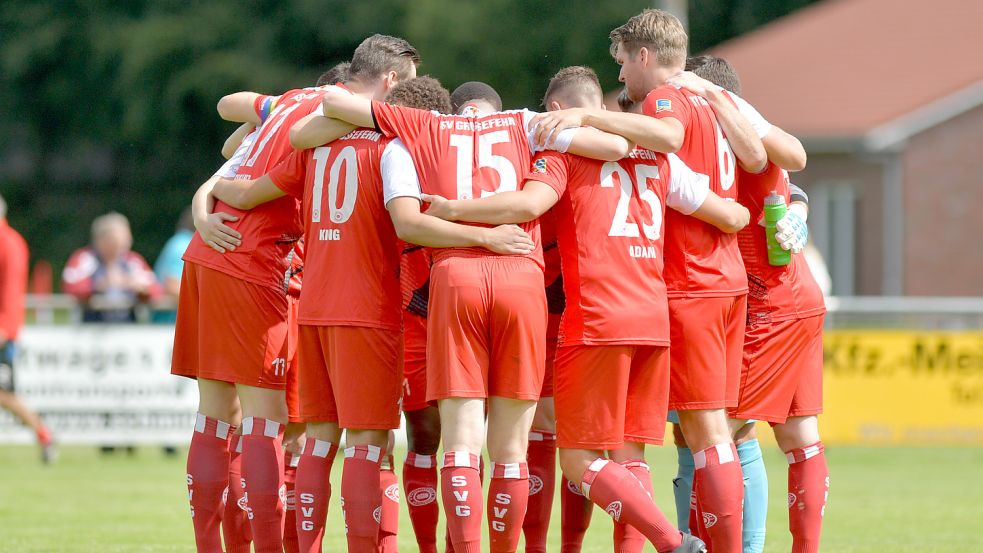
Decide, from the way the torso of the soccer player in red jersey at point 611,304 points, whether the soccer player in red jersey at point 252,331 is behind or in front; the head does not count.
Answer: in front

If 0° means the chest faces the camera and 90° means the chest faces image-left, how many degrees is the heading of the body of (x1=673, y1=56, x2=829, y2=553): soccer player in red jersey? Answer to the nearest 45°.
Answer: approximately 90°

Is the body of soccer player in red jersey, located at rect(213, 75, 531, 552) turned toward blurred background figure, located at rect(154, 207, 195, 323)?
no

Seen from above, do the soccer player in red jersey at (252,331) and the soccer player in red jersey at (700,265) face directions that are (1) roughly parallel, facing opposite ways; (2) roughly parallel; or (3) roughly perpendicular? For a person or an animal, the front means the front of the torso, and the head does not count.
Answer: roughly perpendicular

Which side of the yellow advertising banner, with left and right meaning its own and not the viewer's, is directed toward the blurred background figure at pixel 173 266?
right

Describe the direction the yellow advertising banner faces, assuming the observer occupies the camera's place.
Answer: facing the viewer

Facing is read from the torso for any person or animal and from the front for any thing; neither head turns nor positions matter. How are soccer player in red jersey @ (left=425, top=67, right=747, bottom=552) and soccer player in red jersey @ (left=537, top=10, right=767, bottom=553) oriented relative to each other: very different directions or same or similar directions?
same or similar directions

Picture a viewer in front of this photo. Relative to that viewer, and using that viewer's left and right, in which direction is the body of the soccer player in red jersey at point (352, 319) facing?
facing away from the viewer and to the right of the viewer

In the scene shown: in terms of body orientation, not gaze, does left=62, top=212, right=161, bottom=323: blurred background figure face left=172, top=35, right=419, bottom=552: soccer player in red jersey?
yes

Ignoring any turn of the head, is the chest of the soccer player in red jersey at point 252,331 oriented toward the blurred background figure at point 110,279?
no

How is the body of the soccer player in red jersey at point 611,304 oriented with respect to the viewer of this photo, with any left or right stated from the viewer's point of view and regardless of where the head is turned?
facing away from the viewer and to the left of the viewer

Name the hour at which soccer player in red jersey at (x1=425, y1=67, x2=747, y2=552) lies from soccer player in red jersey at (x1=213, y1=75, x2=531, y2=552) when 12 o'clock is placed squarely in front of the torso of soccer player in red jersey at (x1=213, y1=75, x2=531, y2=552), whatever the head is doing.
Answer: soccer player in red jersey at (x1=425, y1=67, x2=747, y2=552) is roughly at 2 o'clock from soccer player in red jersey at (x1=213, y1=75, x2=531, y2=552).

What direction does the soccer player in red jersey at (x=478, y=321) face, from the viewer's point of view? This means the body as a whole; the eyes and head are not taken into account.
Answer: away from the camera

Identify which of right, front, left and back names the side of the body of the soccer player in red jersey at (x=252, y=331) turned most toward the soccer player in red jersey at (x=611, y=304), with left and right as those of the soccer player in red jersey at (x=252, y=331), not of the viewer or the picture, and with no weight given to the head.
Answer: right

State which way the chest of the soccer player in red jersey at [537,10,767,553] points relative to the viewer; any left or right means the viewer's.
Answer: facing away from the viewer and to the left of the viewer

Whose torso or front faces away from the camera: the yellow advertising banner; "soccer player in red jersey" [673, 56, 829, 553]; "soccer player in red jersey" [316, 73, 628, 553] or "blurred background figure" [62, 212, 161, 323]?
"soccer player in red jersey" [316, 73, 628, 553]

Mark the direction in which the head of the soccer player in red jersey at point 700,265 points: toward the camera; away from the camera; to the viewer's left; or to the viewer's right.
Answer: to the viewer's left
